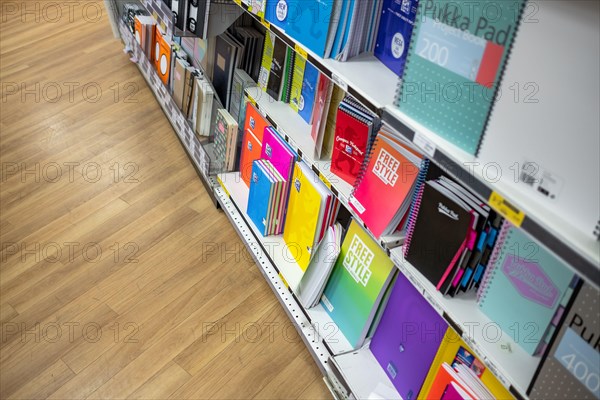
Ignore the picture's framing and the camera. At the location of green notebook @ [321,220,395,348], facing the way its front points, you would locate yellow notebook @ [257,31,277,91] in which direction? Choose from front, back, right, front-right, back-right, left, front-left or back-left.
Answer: right

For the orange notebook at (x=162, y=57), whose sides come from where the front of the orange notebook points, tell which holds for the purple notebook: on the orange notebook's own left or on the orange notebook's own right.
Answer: on the orange notebook's own left

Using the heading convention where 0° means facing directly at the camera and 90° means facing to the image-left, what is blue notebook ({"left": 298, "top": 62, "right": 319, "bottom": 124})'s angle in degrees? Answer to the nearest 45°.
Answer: approximately 45°

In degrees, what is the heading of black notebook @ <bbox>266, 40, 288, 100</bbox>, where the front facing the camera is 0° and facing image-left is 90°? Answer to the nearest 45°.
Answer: approximately 45°

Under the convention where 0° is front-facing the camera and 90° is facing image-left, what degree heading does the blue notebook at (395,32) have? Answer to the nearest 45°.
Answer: approximately 45°

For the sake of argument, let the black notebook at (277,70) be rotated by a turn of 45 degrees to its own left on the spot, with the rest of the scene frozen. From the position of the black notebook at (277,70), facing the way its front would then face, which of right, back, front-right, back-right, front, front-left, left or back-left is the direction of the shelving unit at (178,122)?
back-right

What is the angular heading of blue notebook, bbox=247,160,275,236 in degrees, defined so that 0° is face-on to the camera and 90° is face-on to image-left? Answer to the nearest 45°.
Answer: approximately 45°

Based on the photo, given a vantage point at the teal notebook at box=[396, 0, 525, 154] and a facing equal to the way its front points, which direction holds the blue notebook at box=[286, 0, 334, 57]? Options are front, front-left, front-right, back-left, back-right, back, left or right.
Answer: right

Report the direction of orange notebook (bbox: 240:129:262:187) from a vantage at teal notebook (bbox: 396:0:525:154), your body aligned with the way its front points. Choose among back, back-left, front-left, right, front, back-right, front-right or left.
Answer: right

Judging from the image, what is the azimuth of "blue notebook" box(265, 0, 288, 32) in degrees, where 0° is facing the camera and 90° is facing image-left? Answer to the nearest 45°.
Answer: approximately 45°

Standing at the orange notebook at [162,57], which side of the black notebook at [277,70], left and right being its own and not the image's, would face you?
right

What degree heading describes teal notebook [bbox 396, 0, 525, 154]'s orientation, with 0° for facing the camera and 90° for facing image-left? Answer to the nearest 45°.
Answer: approximately 45°
